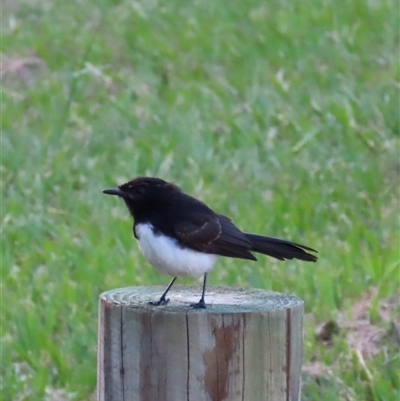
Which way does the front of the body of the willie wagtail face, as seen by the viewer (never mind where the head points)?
to the viewer's left
